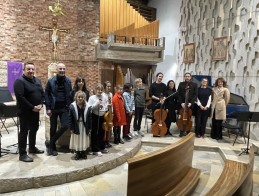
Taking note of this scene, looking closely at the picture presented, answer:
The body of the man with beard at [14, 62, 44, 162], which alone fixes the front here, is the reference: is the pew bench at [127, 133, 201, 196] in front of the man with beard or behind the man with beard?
in front

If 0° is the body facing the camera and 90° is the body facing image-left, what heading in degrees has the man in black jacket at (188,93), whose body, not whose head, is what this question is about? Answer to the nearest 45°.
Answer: approximately 0°

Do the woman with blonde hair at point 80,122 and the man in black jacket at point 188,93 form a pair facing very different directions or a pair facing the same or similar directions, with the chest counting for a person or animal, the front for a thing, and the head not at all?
same or similar directions

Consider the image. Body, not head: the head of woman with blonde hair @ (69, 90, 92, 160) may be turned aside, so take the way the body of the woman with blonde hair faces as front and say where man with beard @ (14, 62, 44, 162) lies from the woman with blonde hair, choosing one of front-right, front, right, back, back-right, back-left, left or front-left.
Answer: right

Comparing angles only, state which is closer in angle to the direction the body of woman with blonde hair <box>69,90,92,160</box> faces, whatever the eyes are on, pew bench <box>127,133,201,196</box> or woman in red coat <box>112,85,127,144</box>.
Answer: the pew bench

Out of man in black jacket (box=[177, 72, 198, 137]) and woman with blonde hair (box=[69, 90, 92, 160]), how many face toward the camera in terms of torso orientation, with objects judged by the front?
2

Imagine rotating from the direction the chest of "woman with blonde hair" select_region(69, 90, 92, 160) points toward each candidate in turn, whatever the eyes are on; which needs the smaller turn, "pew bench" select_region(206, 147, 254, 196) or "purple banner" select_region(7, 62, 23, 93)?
the pew bench

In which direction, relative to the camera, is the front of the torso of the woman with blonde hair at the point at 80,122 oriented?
toward the camera

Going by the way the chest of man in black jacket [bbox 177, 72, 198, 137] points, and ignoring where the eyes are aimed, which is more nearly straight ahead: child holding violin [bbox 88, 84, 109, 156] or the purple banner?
the child holding violin

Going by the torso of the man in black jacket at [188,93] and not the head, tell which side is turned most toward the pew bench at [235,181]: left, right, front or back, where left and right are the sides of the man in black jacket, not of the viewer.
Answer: front

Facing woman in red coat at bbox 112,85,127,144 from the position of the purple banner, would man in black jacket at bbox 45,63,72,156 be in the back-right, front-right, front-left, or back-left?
front-right
